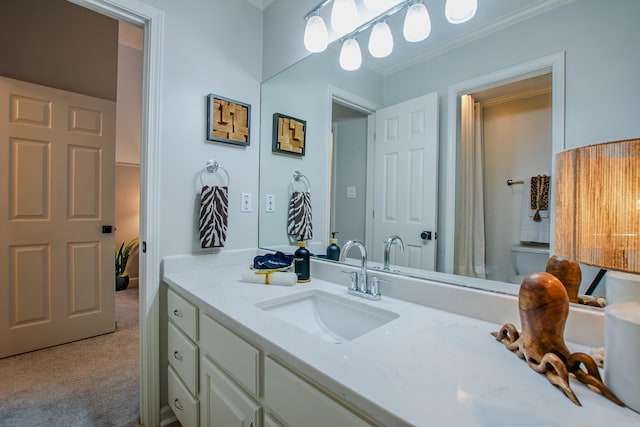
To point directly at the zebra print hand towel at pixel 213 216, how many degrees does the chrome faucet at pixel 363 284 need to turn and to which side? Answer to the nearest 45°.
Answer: approximately 45° to its right

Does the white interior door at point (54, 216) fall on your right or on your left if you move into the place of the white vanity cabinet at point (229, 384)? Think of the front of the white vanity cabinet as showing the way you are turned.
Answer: on your right

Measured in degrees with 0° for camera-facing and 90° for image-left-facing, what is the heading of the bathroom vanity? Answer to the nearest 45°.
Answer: approximately 45°

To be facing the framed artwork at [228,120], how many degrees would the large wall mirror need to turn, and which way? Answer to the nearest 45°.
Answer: approximately 45° to its right
